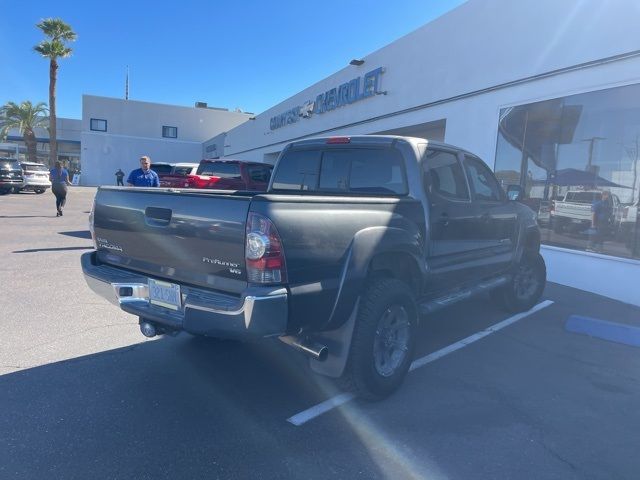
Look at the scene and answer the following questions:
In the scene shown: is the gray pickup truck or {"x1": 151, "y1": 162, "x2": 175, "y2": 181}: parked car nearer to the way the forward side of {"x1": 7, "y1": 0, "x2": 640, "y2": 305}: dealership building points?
the gray pickup truck

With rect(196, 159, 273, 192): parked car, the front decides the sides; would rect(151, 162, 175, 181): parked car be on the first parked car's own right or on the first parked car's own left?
on the first parked car's own left

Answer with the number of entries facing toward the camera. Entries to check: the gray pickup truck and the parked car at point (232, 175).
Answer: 0

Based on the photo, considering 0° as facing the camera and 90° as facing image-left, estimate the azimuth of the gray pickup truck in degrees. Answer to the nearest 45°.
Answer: approximately 225°

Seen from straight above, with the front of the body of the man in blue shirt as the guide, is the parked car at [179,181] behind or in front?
behind

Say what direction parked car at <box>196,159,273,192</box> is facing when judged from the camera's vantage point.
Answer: facing away from the viewer and to the right of the viewer

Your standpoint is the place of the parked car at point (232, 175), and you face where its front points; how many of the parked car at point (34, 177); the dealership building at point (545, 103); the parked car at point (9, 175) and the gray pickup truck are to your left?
2

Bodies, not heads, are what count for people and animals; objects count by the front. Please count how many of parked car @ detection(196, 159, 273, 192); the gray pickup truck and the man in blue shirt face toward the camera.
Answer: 1

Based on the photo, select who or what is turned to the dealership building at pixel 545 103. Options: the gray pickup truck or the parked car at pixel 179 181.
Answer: the gray pickup truck

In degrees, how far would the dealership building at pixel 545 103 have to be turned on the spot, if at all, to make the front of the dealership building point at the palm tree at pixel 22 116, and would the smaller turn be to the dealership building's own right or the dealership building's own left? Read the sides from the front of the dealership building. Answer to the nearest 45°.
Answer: approximately 90° to the dealership building's own right
